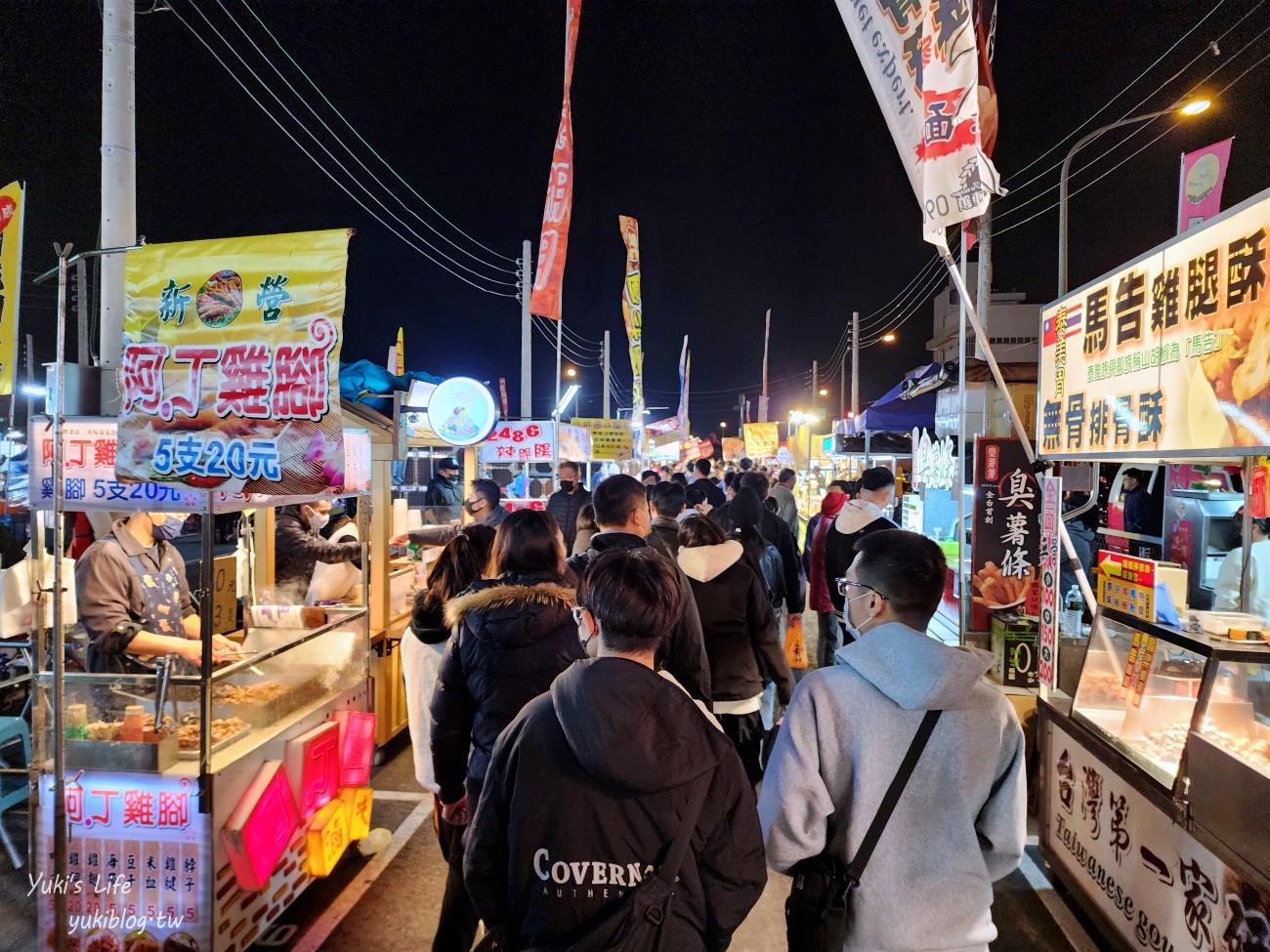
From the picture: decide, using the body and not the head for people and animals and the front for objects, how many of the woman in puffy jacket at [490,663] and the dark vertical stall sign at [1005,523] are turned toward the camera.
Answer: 1

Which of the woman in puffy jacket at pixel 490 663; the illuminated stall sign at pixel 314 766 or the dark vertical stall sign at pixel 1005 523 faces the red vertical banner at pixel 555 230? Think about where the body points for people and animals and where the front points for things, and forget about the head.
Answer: the woman in puffy jacket

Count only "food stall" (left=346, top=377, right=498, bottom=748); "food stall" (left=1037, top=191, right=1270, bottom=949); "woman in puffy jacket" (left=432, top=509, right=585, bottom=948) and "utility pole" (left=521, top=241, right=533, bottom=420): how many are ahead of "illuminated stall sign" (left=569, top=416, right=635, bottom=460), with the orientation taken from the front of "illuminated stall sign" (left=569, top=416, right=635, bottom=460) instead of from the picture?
3

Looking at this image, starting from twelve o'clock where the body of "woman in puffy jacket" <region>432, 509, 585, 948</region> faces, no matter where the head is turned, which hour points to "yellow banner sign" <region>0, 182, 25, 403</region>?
The yellow banner sign is roughly at 10 o'clock from the woman in puffy jacket.

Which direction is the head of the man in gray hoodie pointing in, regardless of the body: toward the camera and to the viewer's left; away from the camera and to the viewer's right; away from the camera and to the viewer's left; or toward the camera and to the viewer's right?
away from the camera and to the viewer's left

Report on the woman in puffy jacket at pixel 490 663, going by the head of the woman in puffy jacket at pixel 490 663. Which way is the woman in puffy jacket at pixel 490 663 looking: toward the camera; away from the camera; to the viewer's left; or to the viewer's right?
away from the camera

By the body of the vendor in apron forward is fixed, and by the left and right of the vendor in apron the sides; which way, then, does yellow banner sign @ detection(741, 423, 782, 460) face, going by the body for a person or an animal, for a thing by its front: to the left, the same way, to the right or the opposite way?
to the right

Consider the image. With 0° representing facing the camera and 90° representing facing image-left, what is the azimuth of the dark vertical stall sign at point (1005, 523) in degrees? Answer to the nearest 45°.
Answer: approximately 0°

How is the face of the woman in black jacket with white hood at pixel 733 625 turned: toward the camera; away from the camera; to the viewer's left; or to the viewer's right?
away from the camera
